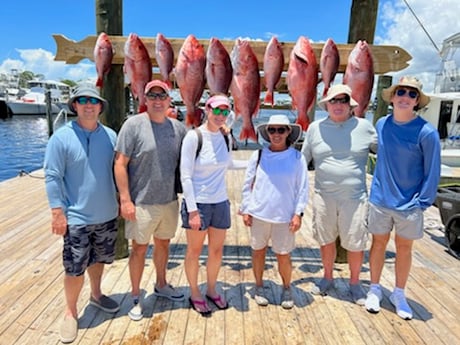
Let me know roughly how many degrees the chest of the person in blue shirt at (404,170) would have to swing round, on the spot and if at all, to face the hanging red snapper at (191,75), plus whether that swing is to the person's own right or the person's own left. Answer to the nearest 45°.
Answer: approximately 90° to the person's own right

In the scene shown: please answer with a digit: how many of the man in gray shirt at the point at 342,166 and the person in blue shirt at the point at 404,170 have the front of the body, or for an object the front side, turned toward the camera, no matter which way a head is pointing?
2

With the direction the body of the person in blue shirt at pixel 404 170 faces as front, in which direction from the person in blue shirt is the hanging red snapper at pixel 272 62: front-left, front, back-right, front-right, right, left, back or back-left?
right

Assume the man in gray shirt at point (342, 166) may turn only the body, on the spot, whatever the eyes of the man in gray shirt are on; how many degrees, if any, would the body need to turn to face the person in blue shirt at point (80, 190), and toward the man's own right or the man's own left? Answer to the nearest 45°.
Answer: approximately 45° to the man's own right

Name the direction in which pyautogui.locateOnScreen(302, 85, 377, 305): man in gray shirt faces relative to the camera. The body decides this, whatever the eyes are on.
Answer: toward the camera

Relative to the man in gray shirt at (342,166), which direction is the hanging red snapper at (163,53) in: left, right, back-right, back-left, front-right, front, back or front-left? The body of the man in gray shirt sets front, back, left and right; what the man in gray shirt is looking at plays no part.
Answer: right

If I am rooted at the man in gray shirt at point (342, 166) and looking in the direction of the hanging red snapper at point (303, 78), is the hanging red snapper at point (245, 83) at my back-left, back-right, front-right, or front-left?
front-left

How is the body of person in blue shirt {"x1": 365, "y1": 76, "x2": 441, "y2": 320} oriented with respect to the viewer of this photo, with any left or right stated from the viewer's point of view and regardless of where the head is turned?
facing the viewer

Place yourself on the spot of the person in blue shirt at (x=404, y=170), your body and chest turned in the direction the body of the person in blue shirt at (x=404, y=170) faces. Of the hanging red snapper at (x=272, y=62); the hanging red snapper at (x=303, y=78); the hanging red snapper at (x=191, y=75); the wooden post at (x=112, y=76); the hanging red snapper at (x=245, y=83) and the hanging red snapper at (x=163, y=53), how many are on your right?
6

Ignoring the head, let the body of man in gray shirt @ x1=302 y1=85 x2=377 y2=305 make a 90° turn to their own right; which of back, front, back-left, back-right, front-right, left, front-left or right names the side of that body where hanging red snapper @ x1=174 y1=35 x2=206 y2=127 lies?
front
